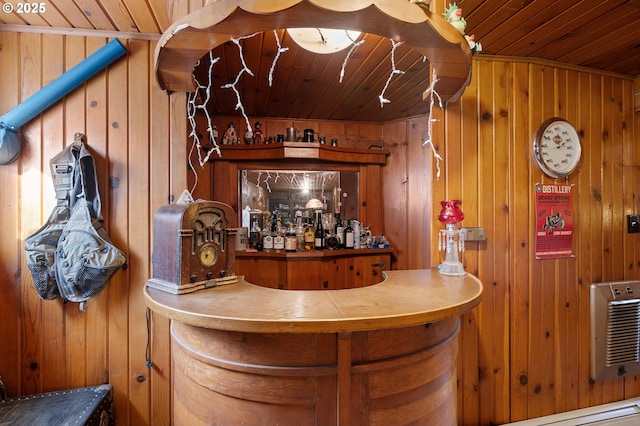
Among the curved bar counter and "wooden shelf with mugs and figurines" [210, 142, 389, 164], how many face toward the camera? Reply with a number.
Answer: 2

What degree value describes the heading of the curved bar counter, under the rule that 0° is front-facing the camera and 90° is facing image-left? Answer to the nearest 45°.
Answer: approximately 0°

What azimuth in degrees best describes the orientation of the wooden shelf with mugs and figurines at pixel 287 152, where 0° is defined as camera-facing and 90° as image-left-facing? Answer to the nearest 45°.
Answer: approximately 0°
